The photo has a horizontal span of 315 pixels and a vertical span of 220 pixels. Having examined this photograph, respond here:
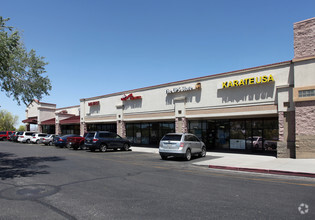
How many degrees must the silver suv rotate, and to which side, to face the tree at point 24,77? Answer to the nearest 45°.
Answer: approximately 135° to its left

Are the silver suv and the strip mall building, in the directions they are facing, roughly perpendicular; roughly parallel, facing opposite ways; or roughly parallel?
roughly parallel, facing opposite ways

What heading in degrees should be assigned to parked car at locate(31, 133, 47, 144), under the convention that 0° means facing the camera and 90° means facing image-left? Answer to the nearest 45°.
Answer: approximately 225°

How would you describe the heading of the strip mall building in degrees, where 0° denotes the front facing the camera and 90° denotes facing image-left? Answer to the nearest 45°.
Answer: approximately 45°

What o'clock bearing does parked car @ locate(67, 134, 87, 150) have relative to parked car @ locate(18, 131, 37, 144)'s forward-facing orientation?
parked car @ locate(67, 134, 87, 150) is roughly at 4 o'clock from parked car @ locate(18, 131, 37, 144).

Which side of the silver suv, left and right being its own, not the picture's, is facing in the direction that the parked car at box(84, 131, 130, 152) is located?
left

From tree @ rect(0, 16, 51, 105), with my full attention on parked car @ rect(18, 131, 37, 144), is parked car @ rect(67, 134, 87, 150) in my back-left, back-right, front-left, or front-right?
front-right

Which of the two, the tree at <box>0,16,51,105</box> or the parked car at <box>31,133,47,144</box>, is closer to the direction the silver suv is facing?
the parked car

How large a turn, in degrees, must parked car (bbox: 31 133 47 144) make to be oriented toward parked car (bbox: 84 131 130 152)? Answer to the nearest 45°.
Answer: approximately 135° to its right

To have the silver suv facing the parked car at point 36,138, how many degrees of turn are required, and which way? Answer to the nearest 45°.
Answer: approximately 90° to its left

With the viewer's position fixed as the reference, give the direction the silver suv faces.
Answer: facing away from the viewer and to the right of the viewer

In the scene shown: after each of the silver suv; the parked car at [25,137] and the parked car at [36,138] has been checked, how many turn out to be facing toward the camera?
0
